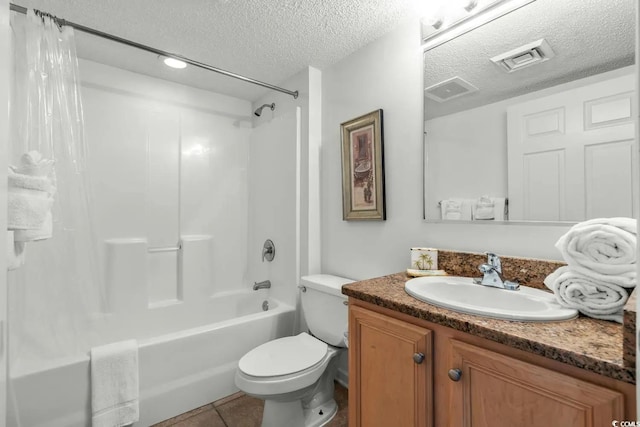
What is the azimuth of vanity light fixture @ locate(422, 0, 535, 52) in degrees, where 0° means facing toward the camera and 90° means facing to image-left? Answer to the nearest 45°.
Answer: approximately 45°

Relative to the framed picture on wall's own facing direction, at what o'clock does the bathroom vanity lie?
The bathroom vanity is roughly at 10 o'clock from the framed picture on wall.
